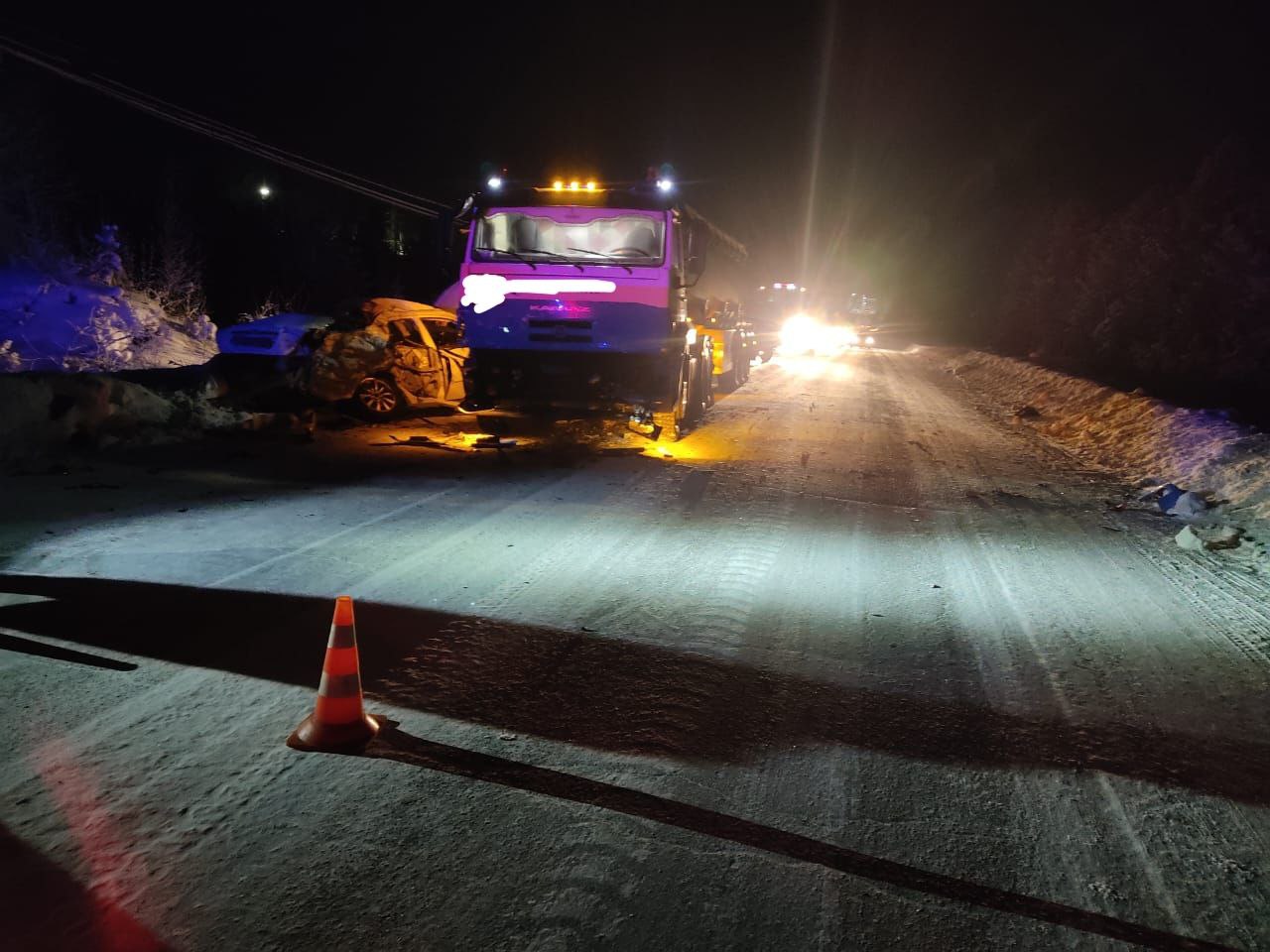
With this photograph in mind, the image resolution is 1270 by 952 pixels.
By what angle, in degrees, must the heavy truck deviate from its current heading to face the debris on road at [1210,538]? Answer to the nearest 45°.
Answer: approximately 45° to its left

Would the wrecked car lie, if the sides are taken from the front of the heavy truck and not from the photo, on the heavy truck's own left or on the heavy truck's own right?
on the heavy truck's own right

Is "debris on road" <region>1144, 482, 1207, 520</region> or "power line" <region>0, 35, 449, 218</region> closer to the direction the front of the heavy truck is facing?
the debris on road

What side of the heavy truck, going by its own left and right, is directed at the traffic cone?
front

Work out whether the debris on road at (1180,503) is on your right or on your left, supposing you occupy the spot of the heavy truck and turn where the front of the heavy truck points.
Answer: on your left

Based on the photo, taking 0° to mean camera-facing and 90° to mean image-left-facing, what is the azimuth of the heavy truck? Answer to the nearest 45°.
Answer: approximately 0°

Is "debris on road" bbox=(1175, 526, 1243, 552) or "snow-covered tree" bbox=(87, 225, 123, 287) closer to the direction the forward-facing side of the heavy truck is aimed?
the debris on road

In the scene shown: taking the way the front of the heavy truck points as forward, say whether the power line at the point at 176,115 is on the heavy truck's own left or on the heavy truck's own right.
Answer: on the heavy truck's own right

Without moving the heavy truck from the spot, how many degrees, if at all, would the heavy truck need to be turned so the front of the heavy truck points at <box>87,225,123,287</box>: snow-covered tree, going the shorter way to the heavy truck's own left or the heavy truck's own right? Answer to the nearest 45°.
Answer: approximately 135° to the heavy truck's own right

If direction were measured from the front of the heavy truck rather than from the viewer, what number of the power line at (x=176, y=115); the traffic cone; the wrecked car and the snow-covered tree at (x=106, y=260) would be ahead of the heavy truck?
1

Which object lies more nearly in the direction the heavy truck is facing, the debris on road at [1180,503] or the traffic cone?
the traffic cone
